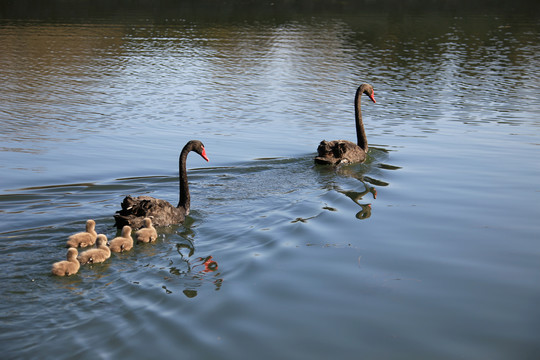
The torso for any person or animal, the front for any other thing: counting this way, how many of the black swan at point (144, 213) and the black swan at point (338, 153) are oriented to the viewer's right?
2

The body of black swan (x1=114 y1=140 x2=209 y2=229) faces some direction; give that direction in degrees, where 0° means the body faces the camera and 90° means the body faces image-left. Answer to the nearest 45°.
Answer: approximately 270°

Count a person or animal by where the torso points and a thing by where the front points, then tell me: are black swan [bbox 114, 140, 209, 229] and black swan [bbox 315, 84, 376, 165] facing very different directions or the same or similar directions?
same or similar directions

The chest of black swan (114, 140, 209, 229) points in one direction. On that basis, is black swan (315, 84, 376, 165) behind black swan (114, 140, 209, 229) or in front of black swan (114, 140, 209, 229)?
in front

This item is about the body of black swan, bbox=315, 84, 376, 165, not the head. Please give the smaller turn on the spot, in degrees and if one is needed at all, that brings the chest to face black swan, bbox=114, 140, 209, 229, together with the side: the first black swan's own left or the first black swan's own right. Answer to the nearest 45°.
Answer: approximately 135° to the first black swan's own right

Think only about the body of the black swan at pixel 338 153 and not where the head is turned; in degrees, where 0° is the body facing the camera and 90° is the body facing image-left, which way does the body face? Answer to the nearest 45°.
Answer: approximately 270°
